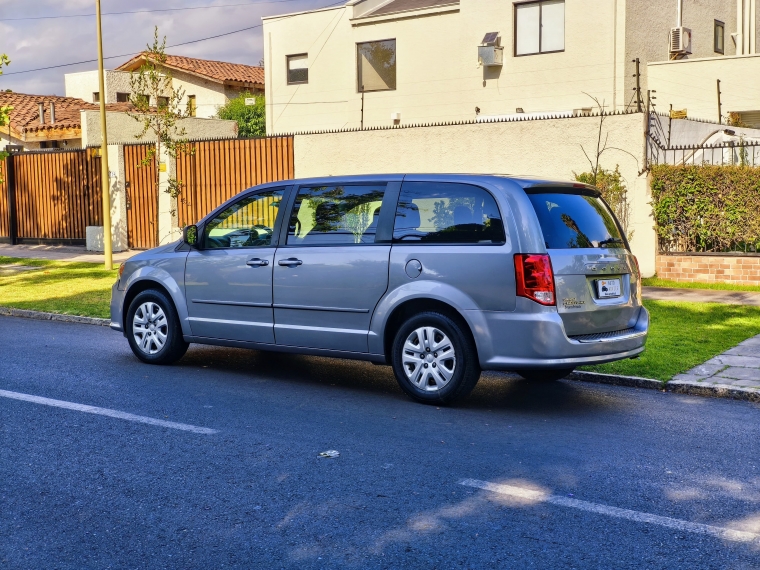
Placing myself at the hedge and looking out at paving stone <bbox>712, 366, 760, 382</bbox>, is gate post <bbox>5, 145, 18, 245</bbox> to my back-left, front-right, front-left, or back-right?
back-right

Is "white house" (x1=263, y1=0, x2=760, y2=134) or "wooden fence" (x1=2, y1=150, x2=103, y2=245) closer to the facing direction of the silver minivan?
the wooden fence

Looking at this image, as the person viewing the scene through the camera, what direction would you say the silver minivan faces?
facing away from the viewer and to the left of the viewer

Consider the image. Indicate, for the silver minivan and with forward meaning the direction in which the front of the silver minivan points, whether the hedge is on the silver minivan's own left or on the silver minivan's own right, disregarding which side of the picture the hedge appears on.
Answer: on the silver minivan's own right

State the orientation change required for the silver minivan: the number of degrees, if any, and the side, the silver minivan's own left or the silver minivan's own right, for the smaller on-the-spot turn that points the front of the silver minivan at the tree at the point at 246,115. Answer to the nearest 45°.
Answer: approximately 45° to the silver minivan's own right

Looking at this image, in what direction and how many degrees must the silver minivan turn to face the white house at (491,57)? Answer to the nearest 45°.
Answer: approximately 45° to its right

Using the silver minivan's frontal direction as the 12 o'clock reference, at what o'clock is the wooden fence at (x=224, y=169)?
The wooden fence is roughly at 1 o'clock from the silver minivan.

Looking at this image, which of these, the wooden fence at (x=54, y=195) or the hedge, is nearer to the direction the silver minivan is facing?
the wooden fence

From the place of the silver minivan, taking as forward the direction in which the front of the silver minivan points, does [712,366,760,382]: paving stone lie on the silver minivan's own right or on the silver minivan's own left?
on the silver minivan's own right

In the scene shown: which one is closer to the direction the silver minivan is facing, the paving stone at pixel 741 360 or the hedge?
the hedge

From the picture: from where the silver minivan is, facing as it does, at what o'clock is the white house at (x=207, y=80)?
The white house is roughly at 1 o'clock from the silver minivan.
